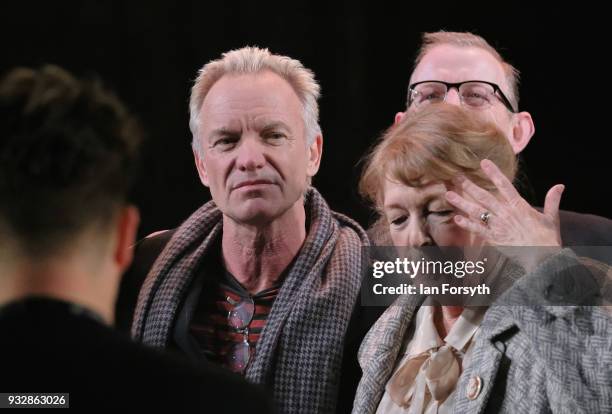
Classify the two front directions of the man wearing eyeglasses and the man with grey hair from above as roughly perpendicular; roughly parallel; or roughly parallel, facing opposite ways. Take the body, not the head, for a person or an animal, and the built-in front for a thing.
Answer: roughly parallel

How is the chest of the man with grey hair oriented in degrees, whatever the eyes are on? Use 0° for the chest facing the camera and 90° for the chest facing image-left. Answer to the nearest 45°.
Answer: approximately 0°

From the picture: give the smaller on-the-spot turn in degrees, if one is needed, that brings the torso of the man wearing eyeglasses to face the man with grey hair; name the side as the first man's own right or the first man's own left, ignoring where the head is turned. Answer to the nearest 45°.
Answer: approximately 90° to the first man's own right

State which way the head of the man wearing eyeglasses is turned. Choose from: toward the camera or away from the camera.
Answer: toward the camera

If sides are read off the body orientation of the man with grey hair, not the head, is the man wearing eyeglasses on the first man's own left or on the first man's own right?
on the first man's own left

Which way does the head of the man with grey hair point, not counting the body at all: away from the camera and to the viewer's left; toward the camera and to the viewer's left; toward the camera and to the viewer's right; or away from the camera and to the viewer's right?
toward the camera and to the viewer's left

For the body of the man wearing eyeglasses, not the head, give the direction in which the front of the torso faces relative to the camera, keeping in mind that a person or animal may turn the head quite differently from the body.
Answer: toward the camera

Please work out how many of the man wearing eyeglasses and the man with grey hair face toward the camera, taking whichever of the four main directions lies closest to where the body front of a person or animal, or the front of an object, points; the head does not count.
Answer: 2
